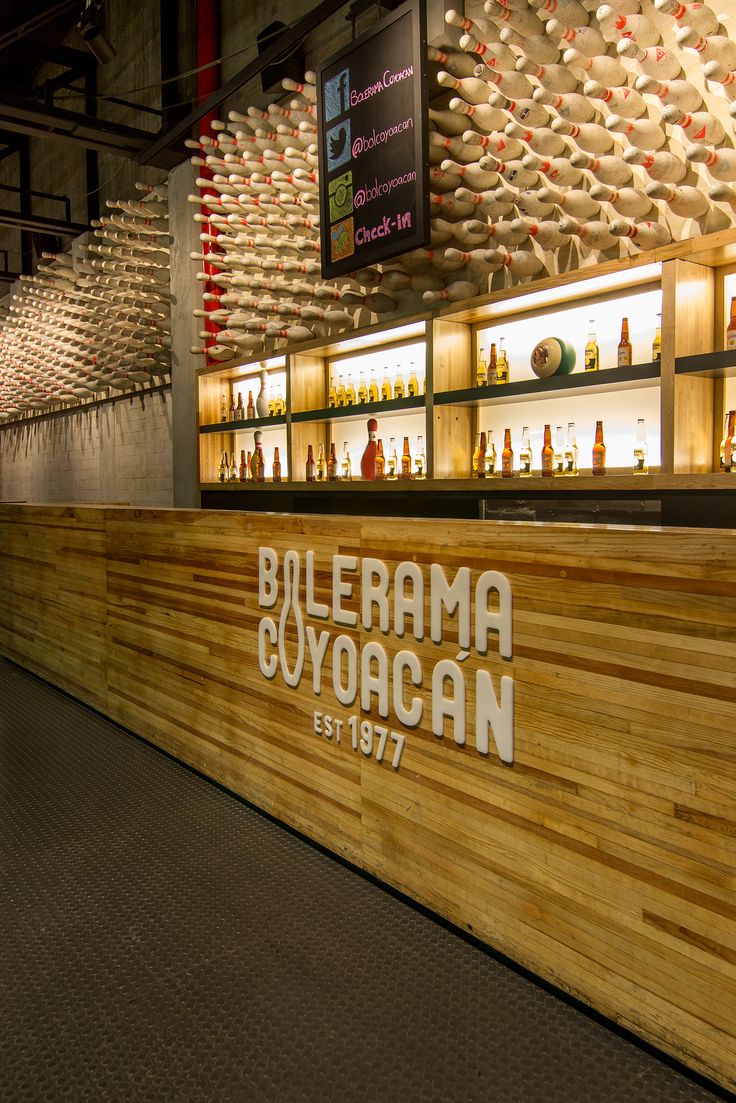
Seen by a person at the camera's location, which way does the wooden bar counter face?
facing the viewer and to the left of the viewer

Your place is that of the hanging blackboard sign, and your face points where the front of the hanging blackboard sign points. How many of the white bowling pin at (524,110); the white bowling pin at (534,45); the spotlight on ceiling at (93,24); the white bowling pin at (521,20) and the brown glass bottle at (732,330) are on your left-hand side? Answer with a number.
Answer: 4

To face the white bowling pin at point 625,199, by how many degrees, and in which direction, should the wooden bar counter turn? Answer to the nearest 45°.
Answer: approximately 180°

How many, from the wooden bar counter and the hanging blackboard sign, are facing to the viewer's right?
0

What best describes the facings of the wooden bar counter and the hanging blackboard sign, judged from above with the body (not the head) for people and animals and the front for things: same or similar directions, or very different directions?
same or similar directions

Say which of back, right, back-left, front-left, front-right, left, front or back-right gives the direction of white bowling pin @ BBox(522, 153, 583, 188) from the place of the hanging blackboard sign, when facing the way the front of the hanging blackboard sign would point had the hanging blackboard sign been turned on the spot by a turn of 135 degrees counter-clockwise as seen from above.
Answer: front-right

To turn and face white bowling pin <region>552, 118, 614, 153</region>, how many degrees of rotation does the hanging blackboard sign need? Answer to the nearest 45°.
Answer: approximately 90° to its left

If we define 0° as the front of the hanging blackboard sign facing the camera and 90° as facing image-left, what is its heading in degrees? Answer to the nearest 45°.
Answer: approximately 45°

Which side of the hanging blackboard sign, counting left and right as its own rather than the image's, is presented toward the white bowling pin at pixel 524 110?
left

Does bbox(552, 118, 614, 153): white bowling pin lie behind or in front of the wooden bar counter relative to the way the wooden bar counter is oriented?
behind

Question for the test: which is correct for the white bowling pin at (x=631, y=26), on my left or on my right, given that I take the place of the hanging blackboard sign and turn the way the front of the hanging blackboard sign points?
on my left

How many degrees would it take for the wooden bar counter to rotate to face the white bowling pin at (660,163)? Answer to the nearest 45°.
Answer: approximately 180°

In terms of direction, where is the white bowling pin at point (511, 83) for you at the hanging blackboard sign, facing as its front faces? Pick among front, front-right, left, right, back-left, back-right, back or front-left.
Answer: left

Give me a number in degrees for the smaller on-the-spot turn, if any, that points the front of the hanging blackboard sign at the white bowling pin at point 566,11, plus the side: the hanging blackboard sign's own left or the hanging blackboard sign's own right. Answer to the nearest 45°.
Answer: approximately 90° to the hanging blackboard sign's own left

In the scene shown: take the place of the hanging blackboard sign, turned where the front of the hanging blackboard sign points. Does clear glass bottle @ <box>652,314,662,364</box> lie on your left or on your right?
on your left
